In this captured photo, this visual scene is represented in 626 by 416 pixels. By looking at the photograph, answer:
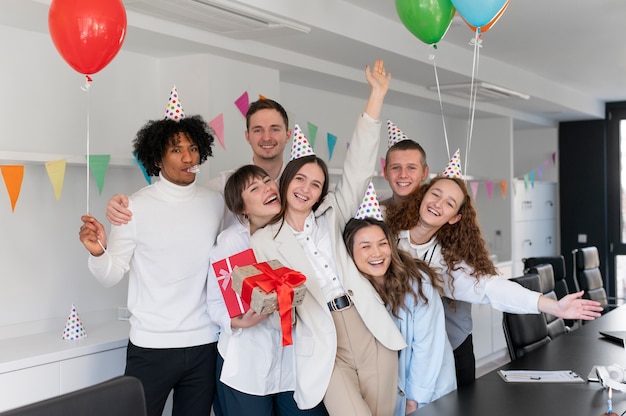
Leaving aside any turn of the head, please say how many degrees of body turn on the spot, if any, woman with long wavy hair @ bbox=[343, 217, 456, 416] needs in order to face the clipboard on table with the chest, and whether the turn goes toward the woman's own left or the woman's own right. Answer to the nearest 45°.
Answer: approximately 135° to the woman's own left

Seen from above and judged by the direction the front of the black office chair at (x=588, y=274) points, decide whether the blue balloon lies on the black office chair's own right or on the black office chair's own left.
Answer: on the black office chair's own right

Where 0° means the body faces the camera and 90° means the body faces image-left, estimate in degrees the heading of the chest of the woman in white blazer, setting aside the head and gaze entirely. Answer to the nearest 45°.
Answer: approximately 0°

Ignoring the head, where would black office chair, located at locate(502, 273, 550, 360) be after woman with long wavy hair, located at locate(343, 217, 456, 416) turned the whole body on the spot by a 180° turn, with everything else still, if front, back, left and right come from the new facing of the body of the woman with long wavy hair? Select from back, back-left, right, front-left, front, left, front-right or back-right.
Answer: front

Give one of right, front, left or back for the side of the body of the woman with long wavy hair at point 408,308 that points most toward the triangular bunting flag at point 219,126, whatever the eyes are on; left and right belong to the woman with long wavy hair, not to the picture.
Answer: right

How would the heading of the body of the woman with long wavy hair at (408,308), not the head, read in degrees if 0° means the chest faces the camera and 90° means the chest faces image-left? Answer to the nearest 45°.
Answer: approximately 45°
